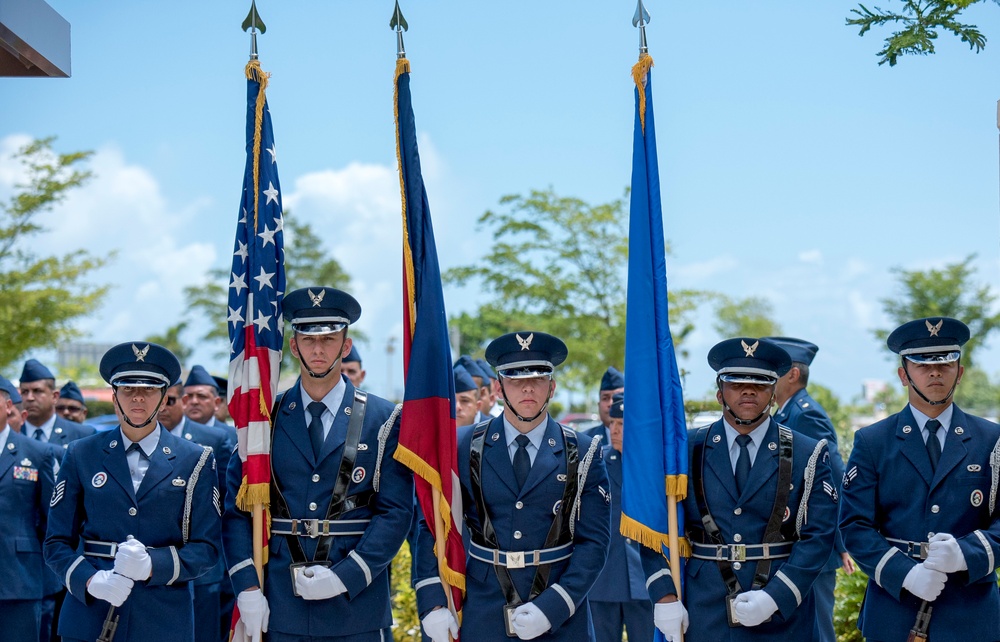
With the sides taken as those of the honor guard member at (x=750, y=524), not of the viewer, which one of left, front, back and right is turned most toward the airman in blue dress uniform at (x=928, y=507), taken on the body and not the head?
left

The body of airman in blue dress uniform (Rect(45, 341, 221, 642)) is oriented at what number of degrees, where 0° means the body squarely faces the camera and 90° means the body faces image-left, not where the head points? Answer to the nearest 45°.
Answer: approximately 0°

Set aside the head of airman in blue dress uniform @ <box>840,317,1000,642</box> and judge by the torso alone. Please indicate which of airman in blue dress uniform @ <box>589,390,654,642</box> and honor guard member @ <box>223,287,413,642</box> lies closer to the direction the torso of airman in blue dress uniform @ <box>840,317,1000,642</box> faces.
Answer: the honor guard member

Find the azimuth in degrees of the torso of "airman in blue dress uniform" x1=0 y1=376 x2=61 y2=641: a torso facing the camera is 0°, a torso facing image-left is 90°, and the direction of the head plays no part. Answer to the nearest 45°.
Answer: approximately 0°

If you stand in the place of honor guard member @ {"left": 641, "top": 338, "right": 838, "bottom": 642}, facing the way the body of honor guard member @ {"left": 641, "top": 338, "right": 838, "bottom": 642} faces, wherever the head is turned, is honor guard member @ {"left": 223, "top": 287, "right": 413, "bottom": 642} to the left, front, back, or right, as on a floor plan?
right

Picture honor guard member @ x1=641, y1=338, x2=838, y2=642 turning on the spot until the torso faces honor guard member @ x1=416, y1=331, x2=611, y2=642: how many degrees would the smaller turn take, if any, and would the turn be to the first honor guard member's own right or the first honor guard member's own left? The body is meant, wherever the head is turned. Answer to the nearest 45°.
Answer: approximately 90° to the first honor guard member's own right

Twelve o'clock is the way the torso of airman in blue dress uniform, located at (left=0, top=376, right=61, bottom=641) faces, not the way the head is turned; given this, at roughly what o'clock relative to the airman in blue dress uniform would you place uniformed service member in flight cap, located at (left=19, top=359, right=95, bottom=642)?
The uniformed service member in flight cap is roughly at 6 o'clock from the airman in blue dress uniform.

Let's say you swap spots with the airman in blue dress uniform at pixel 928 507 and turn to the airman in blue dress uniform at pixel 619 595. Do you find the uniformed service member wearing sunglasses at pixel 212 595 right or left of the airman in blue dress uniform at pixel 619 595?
left

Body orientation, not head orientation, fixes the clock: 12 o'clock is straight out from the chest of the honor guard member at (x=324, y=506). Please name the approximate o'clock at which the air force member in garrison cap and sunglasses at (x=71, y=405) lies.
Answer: the air force member in garrison cap and sunglasses at (x=71, y=405) is roughly at 5 o'clock from the honor guard member at (x=324, y=506).

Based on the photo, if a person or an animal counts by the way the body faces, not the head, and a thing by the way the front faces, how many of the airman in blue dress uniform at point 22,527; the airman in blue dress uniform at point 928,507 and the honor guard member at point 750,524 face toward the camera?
3
